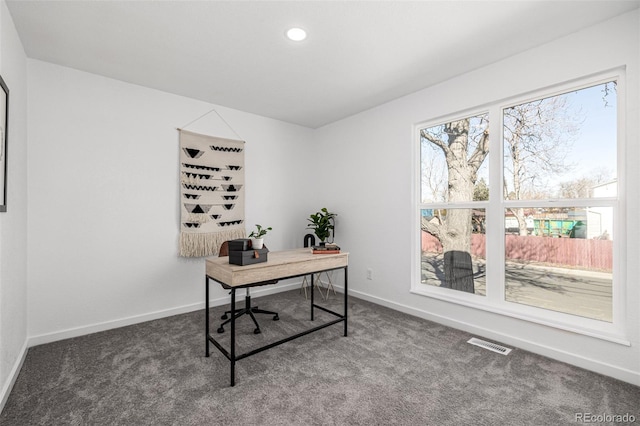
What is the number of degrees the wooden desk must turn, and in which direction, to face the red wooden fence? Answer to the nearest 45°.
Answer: approximately 135° to its right

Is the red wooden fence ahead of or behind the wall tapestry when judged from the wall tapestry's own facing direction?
ahead

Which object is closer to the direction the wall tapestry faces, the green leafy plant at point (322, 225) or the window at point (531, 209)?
the window

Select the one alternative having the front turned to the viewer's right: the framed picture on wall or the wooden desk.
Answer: the framed picture on wall

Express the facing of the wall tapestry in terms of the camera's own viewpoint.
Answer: facing the viewer and to the right of the viewer

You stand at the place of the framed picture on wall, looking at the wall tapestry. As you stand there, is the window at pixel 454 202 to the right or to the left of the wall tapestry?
right

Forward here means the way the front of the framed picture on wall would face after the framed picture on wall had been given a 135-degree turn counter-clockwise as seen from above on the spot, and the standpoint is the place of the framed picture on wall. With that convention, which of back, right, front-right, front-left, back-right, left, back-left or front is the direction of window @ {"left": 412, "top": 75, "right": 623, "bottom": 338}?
back

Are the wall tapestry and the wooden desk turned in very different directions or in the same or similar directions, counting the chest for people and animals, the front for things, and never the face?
very different directions

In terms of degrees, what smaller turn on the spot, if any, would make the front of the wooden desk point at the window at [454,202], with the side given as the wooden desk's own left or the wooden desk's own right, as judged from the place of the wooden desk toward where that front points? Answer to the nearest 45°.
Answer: approximately 135° to the wooden desk's own right

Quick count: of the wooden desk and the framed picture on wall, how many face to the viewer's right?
1

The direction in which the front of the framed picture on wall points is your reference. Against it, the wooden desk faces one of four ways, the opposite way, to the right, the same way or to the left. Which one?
to the left

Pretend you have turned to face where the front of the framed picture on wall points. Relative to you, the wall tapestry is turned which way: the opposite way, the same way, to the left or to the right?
to the right

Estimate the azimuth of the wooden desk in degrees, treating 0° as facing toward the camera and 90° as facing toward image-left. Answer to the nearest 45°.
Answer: approximately 135°

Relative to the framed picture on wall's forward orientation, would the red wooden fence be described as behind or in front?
in front

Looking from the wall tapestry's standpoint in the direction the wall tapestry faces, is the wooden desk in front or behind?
in front

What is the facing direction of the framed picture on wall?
to the viewer's right

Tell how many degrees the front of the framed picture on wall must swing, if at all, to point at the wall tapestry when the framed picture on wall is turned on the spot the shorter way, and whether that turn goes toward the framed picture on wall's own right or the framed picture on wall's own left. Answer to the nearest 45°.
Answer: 0° — it already faces it

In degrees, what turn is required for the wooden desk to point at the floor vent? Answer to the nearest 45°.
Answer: approximately 135° to its right
